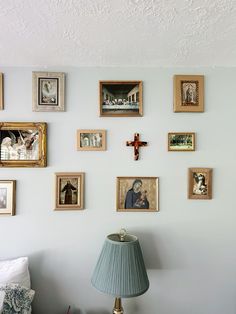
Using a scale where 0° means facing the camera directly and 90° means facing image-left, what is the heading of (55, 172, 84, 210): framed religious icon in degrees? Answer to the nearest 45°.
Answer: approximately 0°

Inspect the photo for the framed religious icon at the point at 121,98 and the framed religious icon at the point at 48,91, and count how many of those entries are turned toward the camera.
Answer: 2

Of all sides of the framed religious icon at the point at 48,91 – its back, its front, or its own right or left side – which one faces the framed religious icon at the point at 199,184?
left

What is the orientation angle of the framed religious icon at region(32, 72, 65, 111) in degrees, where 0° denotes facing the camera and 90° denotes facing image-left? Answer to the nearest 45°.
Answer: approximately 0°
